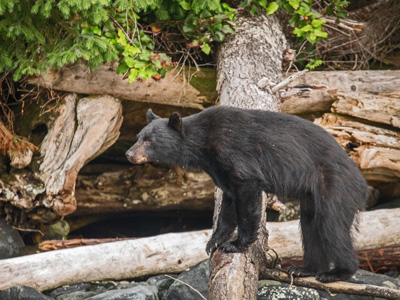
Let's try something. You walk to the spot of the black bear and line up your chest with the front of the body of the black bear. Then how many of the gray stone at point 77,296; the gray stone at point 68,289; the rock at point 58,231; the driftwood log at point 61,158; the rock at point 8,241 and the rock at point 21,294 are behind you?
0

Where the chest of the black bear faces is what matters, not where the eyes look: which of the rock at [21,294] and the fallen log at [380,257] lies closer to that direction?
the rock

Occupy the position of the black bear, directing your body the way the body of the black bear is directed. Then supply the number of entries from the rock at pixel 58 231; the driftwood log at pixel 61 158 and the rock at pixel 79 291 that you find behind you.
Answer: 0

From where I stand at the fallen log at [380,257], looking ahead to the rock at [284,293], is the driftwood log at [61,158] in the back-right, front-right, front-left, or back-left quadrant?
front-right

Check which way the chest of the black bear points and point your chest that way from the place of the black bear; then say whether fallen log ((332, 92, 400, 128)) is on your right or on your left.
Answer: on your right

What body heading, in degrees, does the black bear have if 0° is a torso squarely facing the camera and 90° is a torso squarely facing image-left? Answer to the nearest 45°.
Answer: approximately 90°

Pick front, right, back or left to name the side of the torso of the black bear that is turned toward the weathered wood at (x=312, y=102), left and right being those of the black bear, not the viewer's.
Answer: right

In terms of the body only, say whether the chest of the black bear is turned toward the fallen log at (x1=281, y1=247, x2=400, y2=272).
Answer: no

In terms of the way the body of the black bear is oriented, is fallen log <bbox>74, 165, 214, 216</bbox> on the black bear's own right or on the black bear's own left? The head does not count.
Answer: on the black bear's own right

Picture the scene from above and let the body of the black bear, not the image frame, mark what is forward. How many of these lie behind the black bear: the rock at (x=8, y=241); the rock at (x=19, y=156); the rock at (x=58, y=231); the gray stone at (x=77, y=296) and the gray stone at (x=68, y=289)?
0

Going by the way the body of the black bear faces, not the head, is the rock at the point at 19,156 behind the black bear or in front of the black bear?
in front

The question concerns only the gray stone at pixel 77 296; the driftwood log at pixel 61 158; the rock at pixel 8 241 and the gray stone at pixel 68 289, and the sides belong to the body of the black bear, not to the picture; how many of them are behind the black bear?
0

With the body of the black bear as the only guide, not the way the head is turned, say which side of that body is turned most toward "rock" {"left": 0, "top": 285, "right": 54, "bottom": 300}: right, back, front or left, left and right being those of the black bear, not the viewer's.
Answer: front

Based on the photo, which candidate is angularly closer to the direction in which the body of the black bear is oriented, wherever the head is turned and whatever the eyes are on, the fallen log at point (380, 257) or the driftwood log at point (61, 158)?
the driftwood log

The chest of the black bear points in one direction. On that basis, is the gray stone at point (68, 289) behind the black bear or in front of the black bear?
in front

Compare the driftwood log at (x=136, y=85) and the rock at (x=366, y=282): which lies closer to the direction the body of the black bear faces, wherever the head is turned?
the driftwood log
